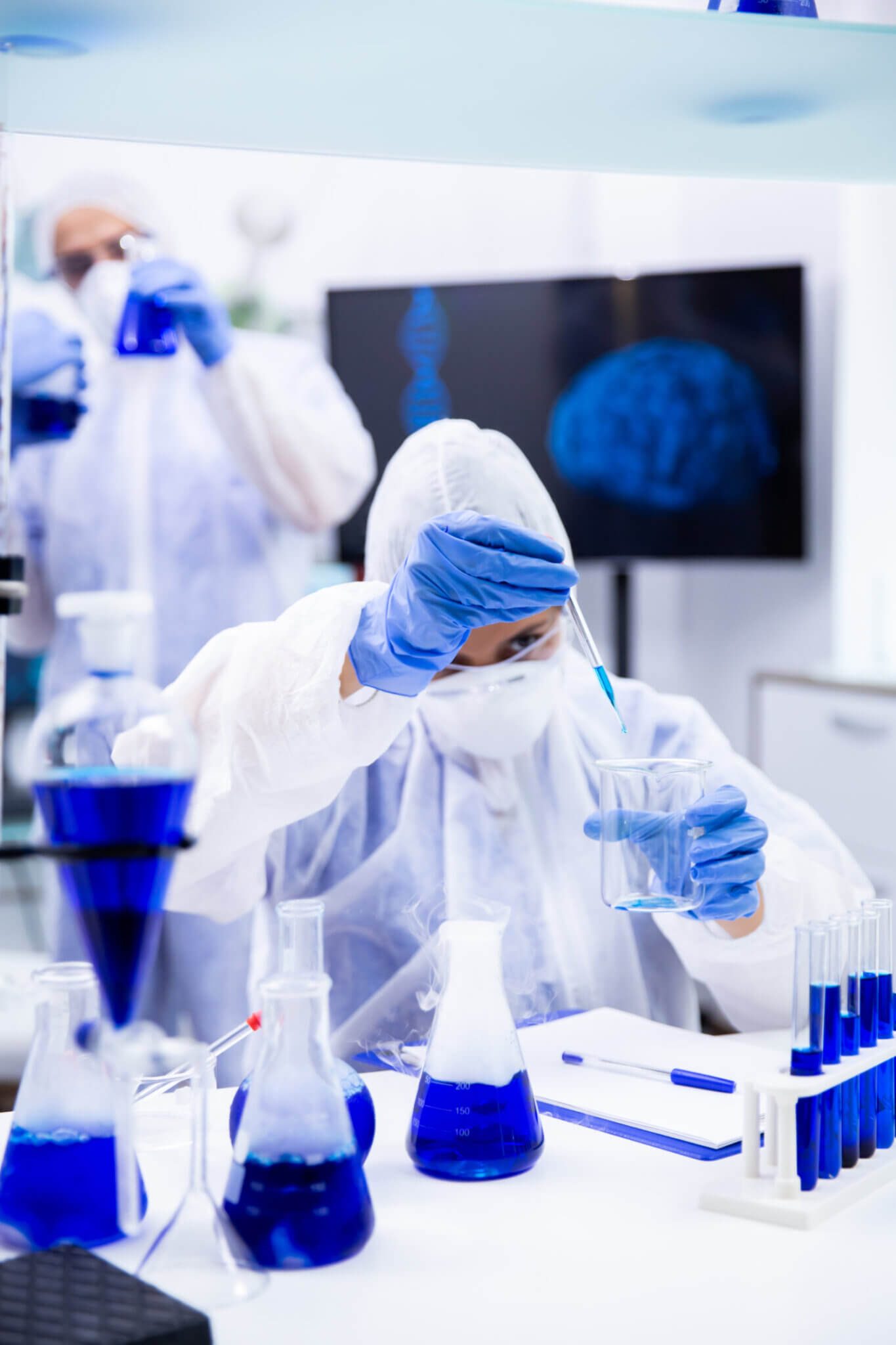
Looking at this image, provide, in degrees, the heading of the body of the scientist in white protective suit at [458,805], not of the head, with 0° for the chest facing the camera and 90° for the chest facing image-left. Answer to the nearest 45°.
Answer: approximately 0°
